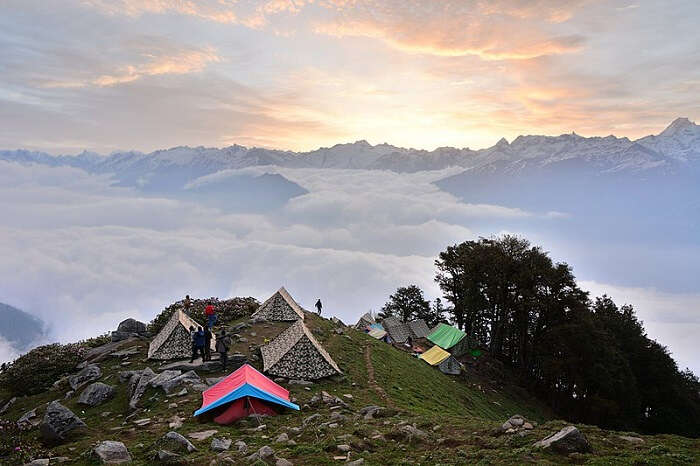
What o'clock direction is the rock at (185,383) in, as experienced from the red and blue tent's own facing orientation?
The rock is roughly at 5 o'clock from the red and blue tent.

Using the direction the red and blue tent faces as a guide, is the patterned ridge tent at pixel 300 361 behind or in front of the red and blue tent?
behind

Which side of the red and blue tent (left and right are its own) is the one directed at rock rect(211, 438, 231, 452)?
front

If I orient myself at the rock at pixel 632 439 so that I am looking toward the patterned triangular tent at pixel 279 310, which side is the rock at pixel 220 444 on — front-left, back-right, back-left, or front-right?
front-left

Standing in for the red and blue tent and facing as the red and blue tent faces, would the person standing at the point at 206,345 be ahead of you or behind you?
behind

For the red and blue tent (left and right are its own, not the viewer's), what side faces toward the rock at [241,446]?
front

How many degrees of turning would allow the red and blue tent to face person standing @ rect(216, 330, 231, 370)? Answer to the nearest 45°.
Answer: approximately 180°

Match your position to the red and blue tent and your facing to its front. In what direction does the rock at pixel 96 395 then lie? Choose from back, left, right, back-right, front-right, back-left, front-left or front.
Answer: back-right

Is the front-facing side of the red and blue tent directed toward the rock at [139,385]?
no

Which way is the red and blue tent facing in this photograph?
toward the camera

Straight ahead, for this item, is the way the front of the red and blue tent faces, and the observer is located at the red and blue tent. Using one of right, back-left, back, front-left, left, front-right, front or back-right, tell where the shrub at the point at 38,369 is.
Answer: back-right

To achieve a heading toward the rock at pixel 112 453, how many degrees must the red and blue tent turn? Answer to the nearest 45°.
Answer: approximately 45° to its right

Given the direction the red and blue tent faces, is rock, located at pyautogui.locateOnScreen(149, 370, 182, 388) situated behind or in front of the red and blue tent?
behind

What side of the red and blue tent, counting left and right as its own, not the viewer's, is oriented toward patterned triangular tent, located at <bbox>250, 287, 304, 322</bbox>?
back

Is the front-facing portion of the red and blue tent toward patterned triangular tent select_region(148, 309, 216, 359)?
no
